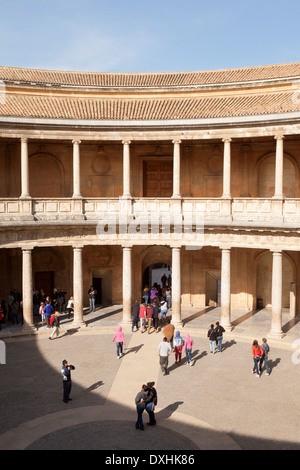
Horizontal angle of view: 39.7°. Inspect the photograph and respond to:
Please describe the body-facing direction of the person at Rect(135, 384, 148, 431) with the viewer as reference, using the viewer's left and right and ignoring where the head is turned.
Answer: facing away from the viewer and to the right of the viewer

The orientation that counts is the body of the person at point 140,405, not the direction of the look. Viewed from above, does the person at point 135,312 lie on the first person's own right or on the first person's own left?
on the first person's own left

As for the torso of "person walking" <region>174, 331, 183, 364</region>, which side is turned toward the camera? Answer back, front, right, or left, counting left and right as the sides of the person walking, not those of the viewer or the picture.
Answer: back

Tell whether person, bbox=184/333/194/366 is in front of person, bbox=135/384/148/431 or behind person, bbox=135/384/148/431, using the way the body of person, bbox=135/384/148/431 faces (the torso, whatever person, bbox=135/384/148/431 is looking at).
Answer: in front

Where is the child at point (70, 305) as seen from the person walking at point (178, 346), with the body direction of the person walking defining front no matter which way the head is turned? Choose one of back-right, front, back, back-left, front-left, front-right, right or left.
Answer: front-left

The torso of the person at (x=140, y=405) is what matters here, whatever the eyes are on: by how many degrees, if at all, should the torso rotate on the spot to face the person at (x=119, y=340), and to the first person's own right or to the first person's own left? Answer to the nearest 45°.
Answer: approximately 45° to the first person's own left
